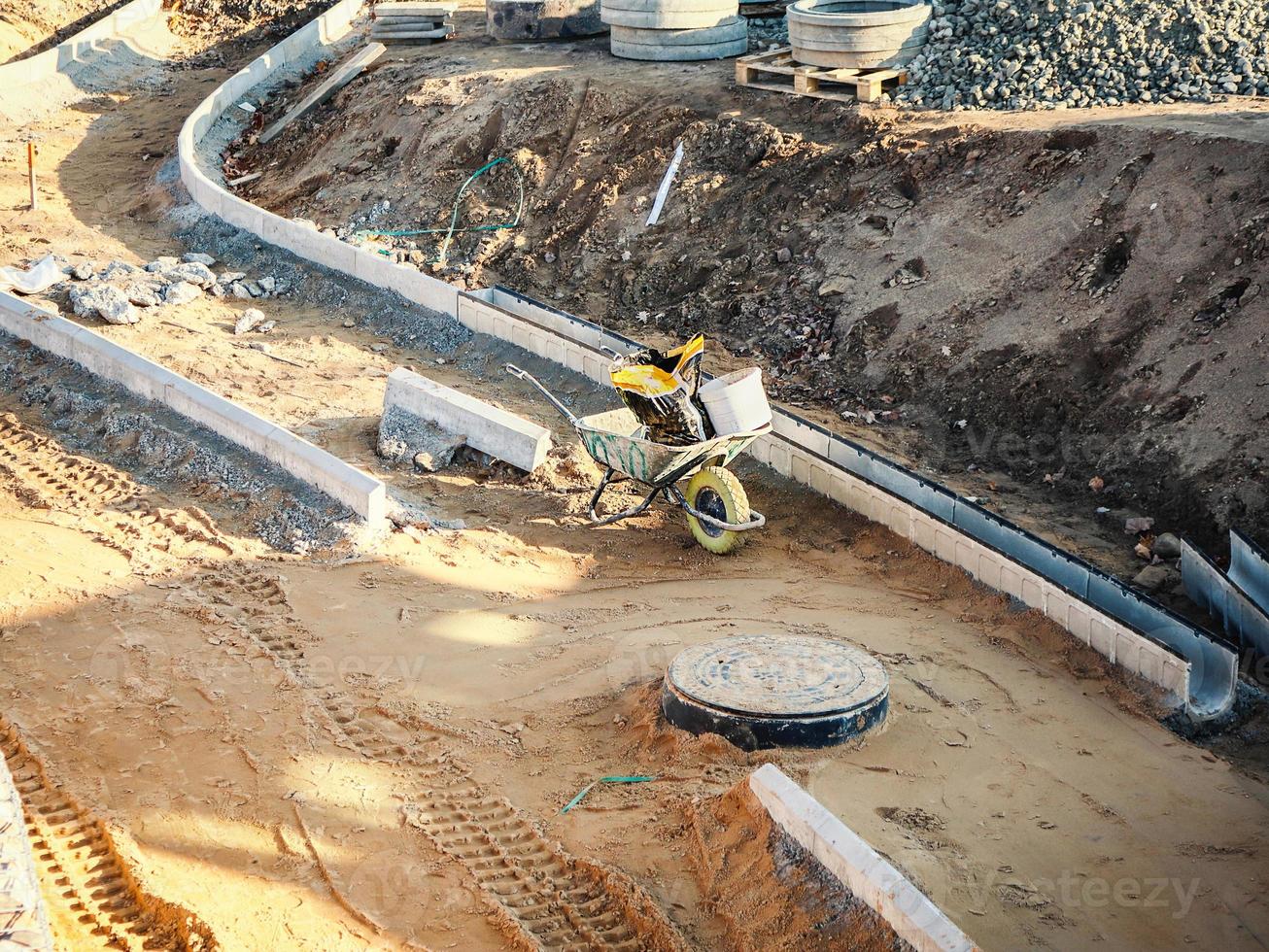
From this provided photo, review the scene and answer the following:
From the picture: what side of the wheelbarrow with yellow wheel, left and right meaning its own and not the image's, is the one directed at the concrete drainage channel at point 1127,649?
front

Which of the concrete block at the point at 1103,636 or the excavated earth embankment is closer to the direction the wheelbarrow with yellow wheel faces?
the concrete block

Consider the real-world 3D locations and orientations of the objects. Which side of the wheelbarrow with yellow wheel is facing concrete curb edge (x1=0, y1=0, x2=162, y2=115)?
back

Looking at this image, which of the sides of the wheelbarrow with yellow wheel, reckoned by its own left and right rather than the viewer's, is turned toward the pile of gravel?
left

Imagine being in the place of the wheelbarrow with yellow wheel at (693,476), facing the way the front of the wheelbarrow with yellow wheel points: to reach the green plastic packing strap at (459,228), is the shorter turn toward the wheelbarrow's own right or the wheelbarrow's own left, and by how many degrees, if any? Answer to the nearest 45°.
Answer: approximately 135° to the wheelbarrow's own left

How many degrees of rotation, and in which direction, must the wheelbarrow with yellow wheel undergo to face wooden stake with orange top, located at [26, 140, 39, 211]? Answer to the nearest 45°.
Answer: approximately 180°

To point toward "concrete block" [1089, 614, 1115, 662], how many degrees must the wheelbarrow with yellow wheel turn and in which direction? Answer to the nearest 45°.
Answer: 0° — it already faces it

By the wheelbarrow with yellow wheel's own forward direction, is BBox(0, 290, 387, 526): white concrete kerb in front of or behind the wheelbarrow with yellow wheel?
behind

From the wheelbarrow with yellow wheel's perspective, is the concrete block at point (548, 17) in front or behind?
behind

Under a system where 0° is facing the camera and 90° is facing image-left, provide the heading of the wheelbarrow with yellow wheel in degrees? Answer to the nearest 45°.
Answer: approximately 315°

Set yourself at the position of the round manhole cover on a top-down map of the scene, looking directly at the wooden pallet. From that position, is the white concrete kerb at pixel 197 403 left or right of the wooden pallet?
left
